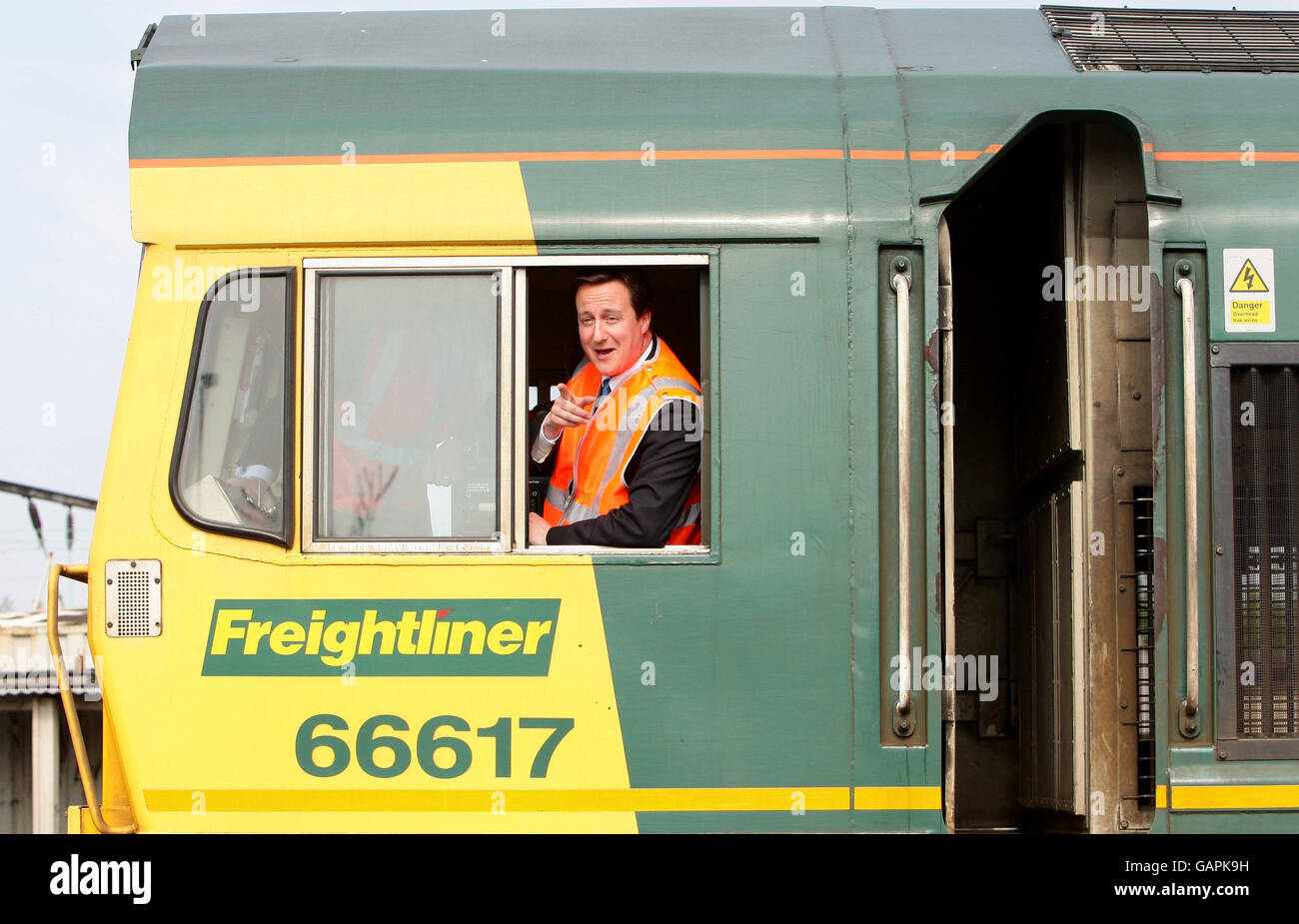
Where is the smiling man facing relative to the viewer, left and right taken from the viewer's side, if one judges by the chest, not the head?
facing the viewer and to the left of the viewer
